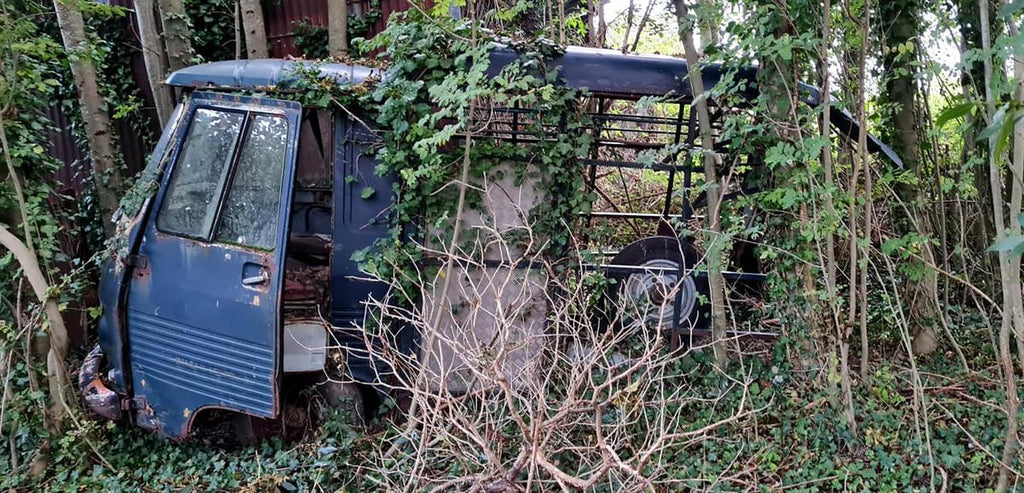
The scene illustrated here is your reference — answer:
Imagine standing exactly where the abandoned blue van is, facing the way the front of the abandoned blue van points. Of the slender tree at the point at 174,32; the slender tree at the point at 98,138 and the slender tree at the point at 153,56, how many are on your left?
0

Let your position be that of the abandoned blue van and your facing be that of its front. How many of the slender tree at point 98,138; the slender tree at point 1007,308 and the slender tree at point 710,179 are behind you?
2

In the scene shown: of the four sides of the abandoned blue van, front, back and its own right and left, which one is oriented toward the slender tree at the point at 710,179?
back

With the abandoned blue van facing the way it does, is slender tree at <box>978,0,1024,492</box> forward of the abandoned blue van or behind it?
behind

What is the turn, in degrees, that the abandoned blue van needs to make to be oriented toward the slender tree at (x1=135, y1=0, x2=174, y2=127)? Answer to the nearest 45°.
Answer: approximately 45° to its right

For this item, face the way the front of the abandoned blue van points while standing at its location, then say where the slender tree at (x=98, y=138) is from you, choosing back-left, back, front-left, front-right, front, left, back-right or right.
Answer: front-right

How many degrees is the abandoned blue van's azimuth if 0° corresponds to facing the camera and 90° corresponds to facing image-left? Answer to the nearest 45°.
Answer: approximately 90°

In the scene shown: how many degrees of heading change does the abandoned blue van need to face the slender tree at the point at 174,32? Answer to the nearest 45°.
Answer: approximately 45° to its right
